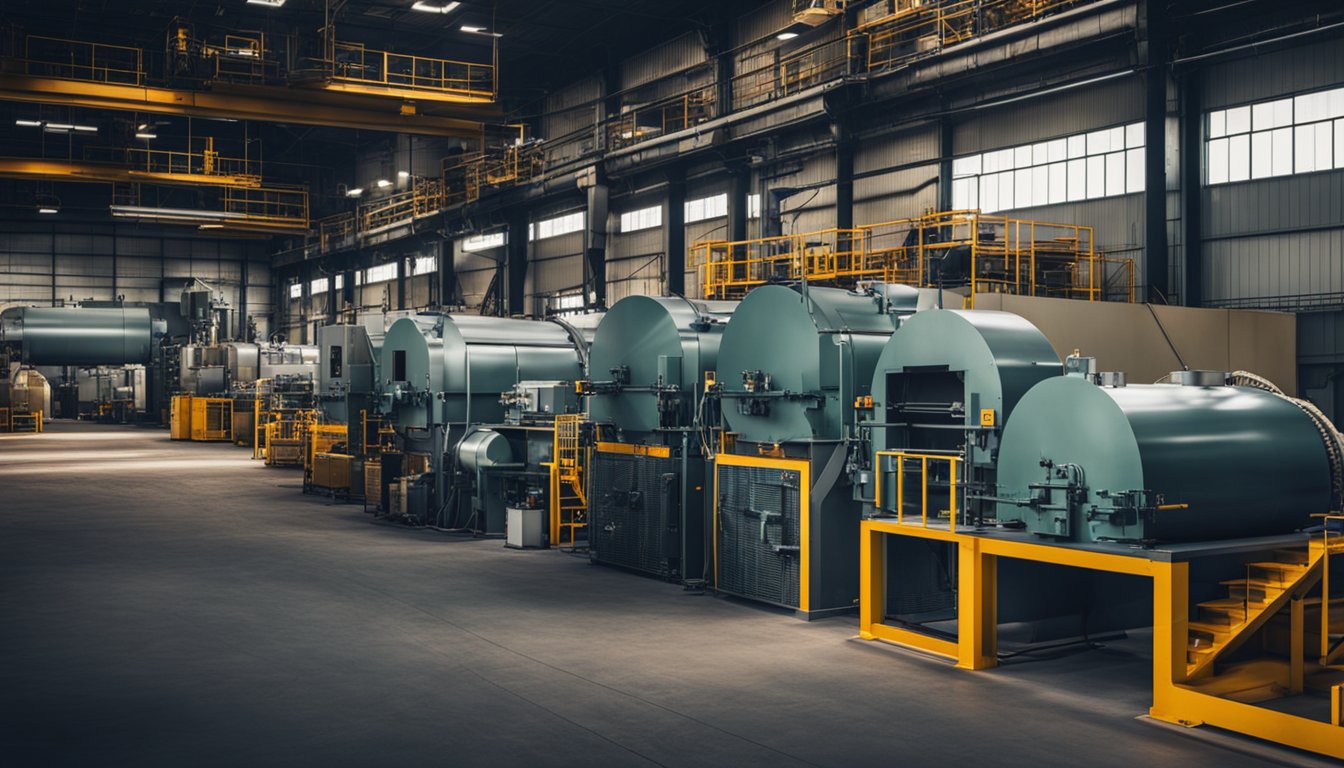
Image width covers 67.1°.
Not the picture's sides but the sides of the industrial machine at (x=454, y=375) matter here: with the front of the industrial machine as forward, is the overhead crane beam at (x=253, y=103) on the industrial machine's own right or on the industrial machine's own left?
on the industrial machine's own right

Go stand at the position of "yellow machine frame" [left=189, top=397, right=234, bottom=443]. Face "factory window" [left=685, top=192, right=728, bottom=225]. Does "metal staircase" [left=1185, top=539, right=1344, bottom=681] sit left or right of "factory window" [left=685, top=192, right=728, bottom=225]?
right

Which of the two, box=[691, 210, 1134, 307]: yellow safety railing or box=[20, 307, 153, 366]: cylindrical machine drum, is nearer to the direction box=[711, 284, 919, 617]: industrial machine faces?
the cylindrical machine drum

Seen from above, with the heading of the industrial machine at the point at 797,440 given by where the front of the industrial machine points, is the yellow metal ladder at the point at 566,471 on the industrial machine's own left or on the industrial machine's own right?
on the industrial machine's own right

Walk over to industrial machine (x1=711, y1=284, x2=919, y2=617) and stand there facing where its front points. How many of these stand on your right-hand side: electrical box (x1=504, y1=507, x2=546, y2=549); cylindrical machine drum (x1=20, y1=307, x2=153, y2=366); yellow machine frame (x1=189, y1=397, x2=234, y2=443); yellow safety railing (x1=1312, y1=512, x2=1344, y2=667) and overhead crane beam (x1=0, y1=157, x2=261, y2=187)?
4

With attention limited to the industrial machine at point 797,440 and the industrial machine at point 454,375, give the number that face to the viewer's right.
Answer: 0

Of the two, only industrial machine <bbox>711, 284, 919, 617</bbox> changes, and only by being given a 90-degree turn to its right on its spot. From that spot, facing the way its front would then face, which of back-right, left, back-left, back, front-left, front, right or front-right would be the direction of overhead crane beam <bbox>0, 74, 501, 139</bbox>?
front

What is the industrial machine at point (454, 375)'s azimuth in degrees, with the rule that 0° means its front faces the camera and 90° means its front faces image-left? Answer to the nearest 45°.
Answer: approximately 45°

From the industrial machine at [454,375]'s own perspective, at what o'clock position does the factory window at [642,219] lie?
The factory window is roughly at 5 o'clock from the industrial machine.

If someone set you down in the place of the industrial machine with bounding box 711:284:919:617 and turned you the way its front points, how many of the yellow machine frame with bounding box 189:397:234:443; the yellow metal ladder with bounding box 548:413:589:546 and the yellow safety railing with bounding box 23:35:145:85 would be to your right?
3

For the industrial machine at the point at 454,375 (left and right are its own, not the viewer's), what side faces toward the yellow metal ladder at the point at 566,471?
left

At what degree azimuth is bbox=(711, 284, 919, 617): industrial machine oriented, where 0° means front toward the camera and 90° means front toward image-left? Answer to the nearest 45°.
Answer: approximately 45°

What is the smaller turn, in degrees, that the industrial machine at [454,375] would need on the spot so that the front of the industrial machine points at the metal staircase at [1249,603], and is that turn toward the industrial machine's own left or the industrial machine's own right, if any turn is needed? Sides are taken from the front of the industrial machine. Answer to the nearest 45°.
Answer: approximately 90° to the industrial machine's own left

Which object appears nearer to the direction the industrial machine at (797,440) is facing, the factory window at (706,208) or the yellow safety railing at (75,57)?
the yellow safety railing

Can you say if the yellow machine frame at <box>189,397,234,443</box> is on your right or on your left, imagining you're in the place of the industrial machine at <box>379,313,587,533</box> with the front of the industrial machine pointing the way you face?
on your right

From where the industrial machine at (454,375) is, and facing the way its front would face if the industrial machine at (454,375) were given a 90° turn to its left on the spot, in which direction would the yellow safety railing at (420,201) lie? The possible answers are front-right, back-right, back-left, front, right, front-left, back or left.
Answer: back-left

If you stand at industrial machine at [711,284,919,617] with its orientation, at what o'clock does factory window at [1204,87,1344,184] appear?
The factory window is roughly at 6 o'clock from the industrial machine.
